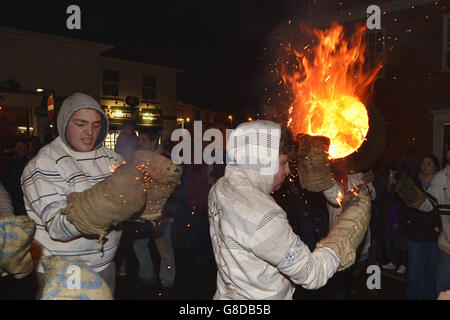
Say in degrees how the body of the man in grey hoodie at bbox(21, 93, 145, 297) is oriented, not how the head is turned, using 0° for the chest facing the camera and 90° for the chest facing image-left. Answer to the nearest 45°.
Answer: approximately 315°
